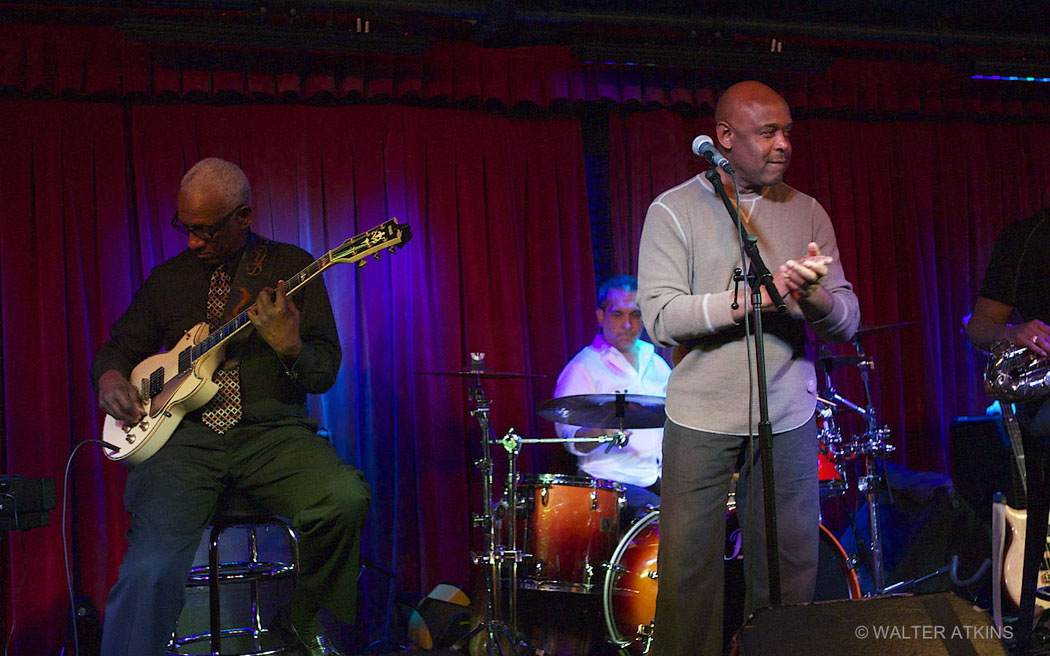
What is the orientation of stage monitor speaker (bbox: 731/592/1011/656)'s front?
away from the camera

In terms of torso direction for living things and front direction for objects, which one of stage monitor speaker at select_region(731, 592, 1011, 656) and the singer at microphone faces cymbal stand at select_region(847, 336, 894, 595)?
the stage monitor speaker

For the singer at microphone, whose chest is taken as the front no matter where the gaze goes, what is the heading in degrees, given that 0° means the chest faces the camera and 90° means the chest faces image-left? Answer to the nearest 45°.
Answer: approximately 315°

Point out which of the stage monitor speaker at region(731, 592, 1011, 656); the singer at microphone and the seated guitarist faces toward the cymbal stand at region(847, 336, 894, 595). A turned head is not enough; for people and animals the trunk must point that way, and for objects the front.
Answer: the stage monitor speaker

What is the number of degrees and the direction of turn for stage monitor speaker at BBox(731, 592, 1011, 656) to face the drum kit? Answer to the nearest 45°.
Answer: approximately 45° to its left

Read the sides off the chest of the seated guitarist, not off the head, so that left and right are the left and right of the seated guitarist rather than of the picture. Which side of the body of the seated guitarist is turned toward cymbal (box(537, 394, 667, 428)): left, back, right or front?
left

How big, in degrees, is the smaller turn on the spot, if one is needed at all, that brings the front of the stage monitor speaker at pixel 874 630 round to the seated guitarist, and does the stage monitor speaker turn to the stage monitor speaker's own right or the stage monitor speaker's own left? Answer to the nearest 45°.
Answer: approximately 90° to the stage monitor speaker's own left

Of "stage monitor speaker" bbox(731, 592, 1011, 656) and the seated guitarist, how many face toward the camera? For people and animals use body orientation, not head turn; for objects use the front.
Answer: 1

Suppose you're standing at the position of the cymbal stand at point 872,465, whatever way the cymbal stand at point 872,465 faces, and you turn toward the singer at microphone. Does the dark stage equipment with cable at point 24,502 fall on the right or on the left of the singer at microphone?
right

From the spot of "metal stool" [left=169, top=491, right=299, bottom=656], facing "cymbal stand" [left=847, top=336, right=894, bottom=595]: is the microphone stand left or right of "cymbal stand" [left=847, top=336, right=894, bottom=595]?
right

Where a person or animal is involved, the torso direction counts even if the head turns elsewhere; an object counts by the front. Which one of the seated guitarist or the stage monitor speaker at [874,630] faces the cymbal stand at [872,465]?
the stage monitor speaker

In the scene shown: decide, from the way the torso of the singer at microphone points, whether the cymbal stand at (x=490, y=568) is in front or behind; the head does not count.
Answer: behind

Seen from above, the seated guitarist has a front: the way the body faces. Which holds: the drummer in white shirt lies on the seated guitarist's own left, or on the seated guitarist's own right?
on the seated guitarist's own left
